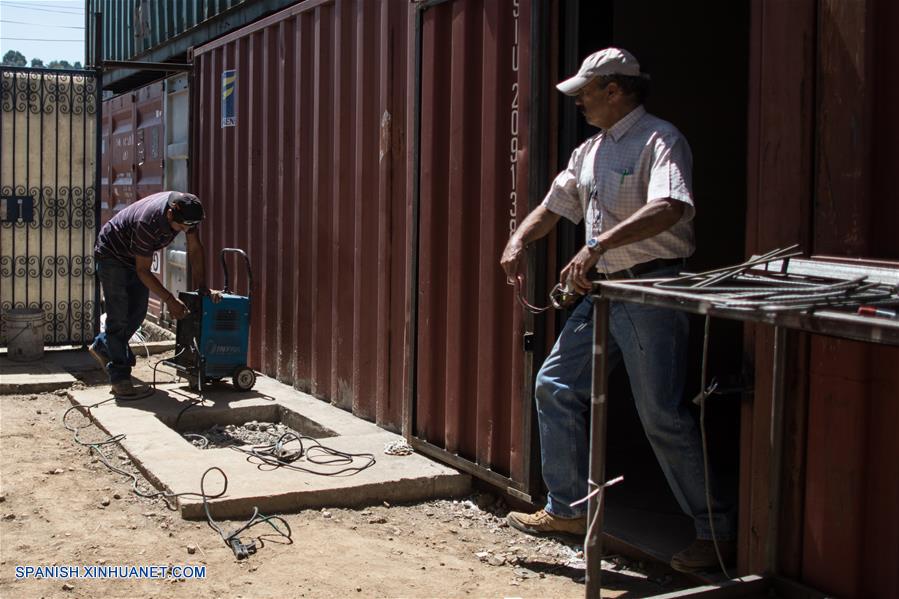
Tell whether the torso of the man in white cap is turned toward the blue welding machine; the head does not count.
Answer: no

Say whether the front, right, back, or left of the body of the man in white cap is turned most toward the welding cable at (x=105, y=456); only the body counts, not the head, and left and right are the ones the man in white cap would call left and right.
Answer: right

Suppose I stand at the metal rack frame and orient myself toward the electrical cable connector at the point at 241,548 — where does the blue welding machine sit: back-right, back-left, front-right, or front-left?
front-right

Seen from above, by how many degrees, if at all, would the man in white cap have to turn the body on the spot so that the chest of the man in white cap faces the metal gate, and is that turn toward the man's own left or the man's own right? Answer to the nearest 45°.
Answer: approximately 90° to the man's own right

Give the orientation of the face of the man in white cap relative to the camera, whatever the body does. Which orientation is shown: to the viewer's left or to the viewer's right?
to the viewer's left

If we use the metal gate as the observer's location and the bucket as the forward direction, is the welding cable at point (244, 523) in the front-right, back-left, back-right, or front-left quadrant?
front-left

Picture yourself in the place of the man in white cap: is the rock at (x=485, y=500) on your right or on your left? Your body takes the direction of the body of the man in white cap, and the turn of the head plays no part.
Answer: on your right

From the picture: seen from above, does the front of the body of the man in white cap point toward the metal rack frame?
no

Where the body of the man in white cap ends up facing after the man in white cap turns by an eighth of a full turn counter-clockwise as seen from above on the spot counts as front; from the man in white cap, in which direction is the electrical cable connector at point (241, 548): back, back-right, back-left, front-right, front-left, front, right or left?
right

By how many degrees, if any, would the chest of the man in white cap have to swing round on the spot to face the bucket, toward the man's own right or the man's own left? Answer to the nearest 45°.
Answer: approximately 90° to the man's own right

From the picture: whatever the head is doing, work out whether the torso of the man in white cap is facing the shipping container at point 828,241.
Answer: no

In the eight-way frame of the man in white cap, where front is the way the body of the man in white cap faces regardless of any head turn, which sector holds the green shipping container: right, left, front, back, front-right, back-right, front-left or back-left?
right

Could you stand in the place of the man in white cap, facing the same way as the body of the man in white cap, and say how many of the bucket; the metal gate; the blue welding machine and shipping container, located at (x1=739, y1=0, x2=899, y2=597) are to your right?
3

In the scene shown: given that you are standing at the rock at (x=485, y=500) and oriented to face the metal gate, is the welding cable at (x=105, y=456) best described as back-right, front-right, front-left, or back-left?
front-left

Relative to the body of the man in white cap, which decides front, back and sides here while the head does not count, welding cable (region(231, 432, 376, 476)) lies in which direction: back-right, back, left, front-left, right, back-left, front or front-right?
right

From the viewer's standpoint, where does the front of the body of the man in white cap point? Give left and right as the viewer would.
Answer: facing the viewer and to the left of the viewer
